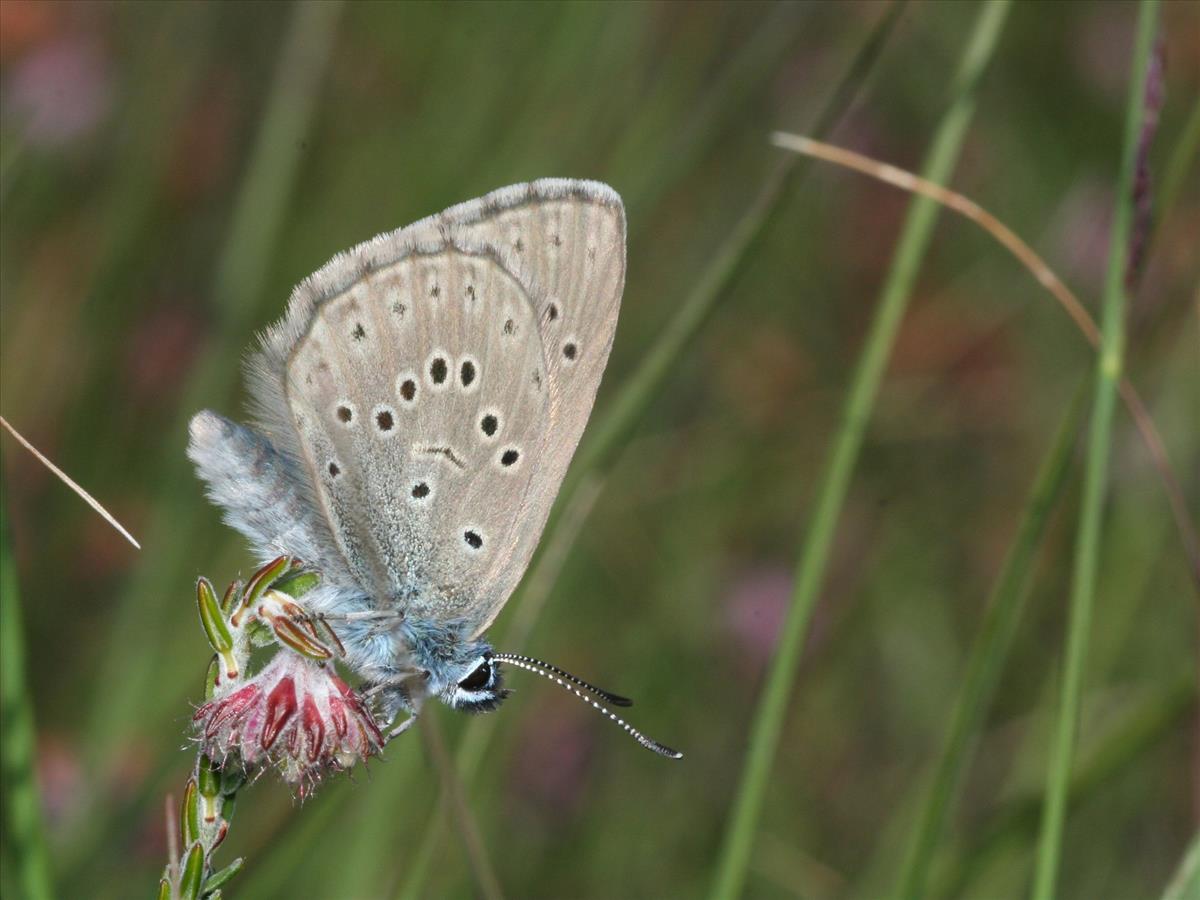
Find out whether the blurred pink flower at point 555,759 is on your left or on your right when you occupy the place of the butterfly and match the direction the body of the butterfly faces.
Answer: on your left

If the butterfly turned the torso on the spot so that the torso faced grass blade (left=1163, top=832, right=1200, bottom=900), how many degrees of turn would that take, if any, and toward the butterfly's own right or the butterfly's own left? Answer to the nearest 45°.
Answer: approximately 45° to the butterfly's own right

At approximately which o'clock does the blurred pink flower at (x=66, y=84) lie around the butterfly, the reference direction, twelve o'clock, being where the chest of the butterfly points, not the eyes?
The blurred pink flower is roughly at 8 o'clock from the butterfly.

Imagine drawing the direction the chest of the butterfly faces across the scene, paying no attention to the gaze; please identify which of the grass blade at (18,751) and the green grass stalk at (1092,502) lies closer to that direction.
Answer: the green grass stalk

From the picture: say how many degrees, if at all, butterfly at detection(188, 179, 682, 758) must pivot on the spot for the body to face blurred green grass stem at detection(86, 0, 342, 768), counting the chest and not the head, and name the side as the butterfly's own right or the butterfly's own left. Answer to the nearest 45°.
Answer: approximately 135° to the butterfly's own left

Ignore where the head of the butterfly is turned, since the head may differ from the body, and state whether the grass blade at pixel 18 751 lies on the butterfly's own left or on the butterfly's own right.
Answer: on the butterfly's own left

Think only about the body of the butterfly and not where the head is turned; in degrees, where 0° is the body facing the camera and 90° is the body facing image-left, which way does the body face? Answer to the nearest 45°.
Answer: approximately 270°

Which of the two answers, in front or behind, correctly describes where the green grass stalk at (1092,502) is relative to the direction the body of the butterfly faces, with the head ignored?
in front

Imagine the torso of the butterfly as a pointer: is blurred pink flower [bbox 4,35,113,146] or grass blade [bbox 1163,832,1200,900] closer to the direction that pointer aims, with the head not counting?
the grass blade
